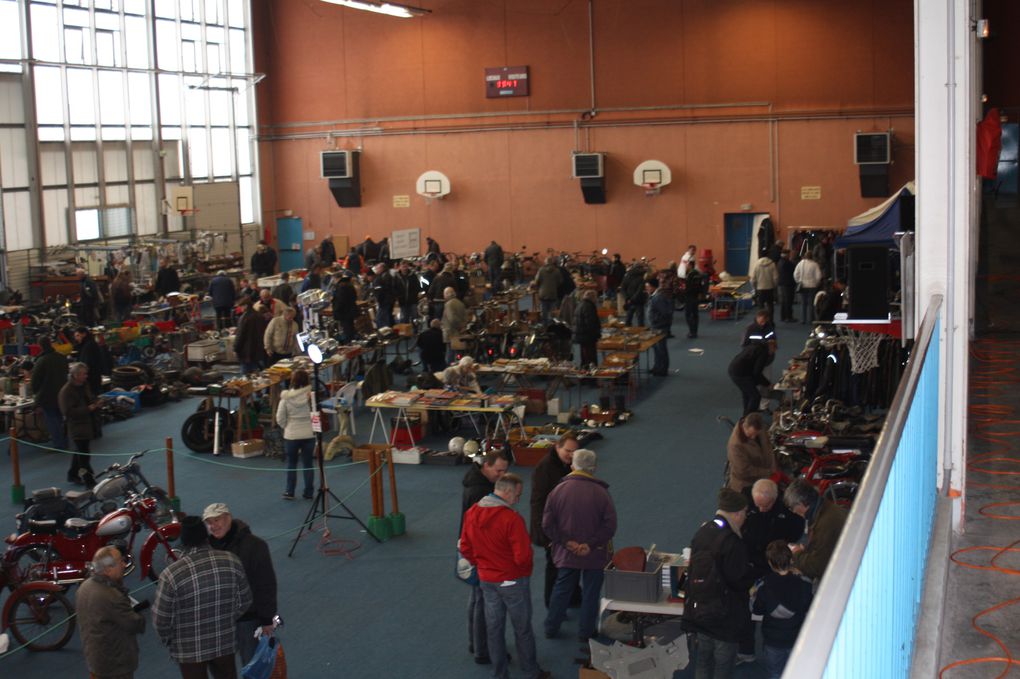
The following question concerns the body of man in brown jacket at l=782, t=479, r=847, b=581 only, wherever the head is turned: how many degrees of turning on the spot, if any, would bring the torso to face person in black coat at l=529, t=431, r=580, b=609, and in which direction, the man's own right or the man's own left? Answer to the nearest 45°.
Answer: approximately 45° to the man's own right

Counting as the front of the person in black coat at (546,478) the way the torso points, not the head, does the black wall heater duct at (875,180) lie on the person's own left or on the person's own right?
on the person's own left

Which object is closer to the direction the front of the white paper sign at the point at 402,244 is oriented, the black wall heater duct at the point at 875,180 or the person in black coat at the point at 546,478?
the person in black coat

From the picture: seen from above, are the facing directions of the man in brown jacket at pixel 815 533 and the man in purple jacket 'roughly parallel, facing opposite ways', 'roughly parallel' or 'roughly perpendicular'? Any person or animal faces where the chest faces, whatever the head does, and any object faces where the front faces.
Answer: roughly perpendicular

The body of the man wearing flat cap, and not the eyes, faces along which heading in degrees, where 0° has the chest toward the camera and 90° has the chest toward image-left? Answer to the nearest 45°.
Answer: approximately 45°

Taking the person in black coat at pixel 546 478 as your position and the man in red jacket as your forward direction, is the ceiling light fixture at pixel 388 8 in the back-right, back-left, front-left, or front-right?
back-right

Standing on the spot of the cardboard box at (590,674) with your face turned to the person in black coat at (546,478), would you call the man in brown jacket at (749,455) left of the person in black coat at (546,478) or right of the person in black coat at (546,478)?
right

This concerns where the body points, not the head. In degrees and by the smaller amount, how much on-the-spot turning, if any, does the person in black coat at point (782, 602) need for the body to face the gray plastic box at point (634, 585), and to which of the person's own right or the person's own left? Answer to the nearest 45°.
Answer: approximately 45° to the person's own left

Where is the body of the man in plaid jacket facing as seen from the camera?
away from the camera
